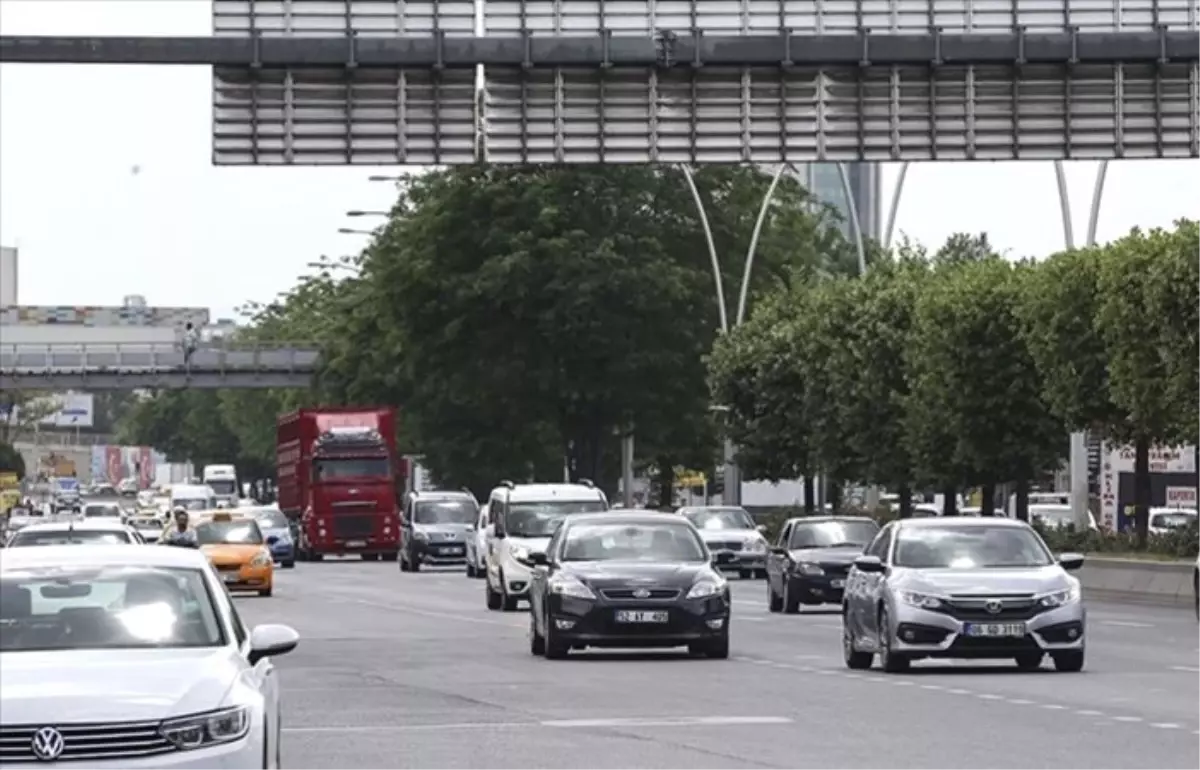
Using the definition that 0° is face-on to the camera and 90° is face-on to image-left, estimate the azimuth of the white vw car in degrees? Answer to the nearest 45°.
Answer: approximately 0°

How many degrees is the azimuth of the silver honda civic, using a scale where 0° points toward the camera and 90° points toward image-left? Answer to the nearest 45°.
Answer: approximately 0°

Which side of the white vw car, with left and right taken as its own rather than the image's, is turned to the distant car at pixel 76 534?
back

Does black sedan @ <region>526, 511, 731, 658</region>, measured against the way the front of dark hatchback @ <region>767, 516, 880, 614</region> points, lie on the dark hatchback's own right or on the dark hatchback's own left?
on the dark hatchback's own right

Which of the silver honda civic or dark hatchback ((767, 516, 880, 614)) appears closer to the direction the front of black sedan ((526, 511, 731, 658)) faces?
the silver honda civic

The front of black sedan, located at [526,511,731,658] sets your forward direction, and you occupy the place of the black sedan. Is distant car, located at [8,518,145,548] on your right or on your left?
on your right

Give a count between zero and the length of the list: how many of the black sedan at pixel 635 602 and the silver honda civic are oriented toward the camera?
2

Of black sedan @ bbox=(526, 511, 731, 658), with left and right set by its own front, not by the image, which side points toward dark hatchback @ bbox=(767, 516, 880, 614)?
back

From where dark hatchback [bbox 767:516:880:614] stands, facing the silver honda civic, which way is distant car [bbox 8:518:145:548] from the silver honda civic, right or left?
right
